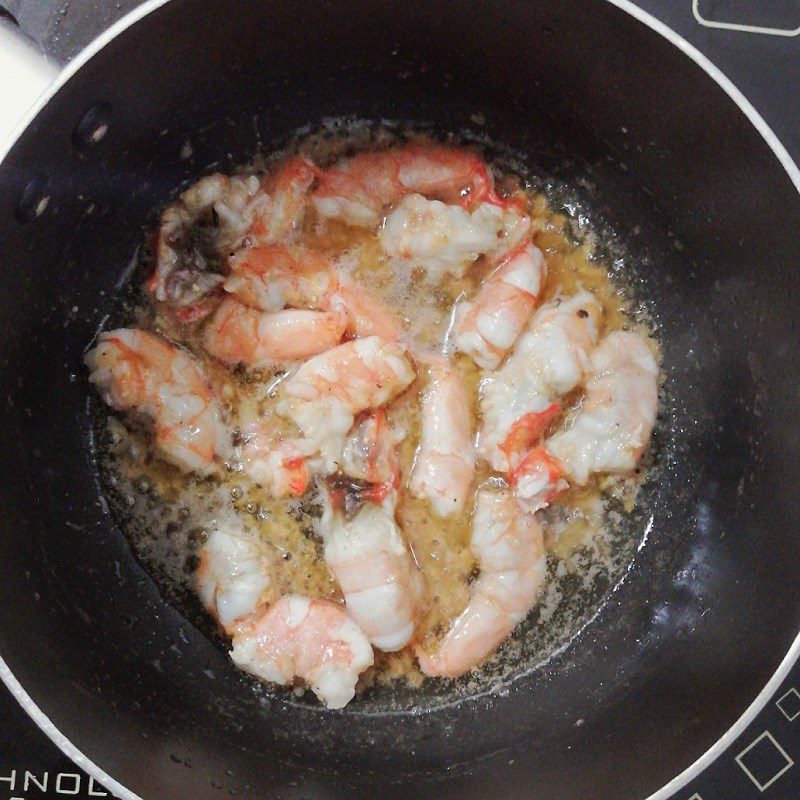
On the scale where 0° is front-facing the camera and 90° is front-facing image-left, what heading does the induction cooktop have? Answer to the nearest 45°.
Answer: approximately 0°
